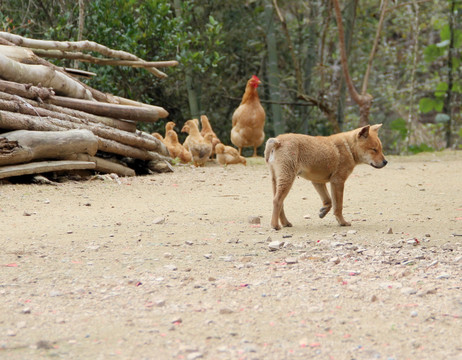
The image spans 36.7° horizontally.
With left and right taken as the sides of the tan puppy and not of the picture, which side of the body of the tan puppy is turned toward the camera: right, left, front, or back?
right

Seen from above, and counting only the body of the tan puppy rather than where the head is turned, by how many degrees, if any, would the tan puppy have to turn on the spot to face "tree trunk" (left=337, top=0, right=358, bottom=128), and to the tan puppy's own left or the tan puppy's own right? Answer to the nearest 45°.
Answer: approximately 90° to the tan puppy's own left

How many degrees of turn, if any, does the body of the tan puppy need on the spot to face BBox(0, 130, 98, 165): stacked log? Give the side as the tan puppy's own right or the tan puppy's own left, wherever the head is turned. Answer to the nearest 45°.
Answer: approximately 135° to the tan puppy's own left

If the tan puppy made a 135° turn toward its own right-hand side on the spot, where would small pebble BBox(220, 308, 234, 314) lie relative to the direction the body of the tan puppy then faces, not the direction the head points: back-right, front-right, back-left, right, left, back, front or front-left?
front-left

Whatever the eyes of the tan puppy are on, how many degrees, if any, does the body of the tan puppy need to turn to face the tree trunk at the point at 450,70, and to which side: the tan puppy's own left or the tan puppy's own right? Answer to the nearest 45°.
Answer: approximately 90° to the tan puppy's own left

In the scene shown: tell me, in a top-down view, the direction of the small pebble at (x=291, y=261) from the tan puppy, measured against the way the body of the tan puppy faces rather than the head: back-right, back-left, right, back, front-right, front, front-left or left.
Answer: right

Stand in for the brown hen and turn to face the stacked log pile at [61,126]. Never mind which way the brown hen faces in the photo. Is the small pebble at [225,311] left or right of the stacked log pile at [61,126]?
left

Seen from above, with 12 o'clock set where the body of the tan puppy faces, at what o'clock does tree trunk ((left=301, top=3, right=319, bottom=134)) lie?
The tree trunk is roughly at 9 o'clock from the tan puppy.

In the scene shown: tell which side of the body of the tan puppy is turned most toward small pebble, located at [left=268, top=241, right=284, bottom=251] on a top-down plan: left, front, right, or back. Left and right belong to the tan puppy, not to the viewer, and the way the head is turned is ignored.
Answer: right

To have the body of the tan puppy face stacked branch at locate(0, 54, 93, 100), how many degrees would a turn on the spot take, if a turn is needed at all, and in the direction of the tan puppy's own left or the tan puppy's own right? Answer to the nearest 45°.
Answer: approximately 135° to the tan puppy's own left

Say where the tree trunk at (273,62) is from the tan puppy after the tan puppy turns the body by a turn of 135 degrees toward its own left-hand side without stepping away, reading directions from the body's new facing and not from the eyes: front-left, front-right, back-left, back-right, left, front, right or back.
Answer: front-right

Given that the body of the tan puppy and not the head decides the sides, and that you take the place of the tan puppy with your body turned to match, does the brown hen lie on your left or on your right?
on your left

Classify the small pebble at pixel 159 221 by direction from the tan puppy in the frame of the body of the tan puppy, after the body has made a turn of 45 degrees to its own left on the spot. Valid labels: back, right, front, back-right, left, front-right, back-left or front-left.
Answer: back-left

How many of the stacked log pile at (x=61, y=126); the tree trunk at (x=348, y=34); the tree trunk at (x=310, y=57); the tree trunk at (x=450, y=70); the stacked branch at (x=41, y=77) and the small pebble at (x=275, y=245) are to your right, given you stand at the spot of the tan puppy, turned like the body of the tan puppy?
1
